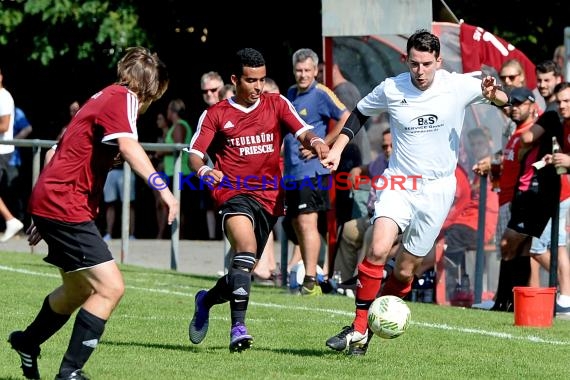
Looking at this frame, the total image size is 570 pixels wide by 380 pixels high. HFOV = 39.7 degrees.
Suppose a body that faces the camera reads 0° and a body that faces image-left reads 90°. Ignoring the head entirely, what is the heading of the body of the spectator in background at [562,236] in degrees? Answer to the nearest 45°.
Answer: approximately 45°

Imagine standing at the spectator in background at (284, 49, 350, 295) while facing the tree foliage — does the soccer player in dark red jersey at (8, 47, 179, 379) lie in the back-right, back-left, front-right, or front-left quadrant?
back-left

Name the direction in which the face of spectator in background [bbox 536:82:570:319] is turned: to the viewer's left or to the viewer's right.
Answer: to the viewer's left

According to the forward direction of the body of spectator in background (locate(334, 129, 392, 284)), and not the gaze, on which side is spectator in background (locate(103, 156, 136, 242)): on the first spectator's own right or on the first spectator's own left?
on the first spectator's own right

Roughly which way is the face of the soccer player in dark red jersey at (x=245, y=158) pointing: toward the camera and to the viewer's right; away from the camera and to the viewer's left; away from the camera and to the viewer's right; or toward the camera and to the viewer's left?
toward the camera and to the viewer's right

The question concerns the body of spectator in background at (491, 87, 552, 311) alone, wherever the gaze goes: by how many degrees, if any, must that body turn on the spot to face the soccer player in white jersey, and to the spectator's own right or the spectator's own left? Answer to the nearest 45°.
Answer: approximately 45° to the spectator's own left

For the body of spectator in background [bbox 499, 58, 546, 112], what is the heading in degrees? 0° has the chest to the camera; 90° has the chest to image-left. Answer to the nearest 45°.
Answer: approximately 45°
